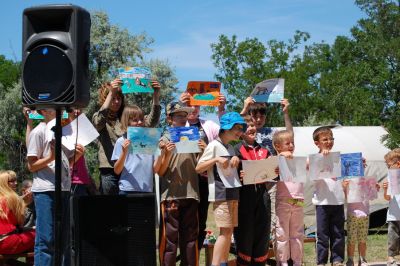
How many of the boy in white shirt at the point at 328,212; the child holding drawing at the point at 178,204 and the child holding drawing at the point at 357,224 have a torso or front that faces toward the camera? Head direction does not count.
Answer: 3

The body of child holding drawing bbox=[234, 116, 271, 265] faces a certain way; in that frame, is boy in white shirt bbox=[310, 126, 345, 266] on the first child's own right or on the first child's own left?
on the first child's own left

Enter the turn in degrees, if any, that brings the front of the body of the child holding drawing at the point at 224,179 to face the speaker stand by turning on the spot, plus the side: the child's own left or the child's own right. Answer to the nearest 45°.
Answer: approximately 90° to the child's own right

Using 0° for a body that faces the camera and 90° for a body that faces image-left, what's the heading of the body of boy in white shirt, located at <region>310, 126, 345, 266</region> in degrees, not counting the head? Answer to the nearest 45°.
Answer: approximately 0°

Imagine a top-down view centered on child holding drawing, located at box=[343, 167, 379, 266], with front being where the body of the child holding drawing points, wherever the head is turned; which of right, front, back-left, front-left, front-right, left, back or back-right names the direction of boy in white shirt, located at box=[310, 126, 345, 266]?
front-right

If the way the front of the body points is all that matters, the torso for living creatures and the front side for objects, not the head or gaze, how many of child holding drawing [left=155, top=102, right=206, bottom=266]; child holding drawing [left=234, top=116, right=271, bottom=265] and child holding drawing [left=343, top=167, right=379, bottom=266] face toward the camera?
3

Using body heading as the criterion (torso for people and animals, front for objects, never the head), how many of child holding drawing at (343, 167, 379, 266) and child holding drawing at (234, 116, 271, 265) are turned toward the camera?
2

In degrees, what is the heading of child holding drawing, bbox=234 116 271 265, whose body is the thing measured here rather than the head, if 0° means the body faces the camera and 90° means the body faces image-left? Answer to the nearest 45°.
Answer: approximately 0°
